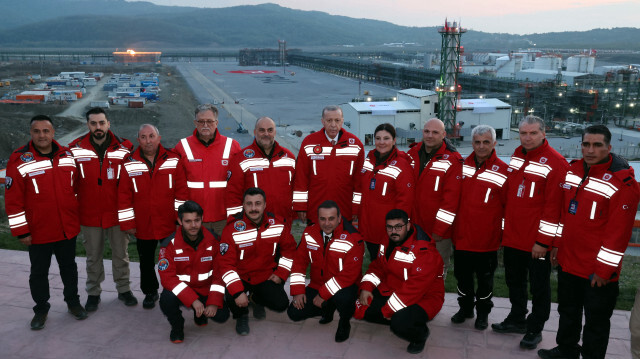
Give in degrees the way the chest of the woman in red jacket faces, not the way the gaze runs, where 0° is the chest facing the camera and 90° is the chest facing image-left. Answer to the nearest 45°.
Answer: approximately 45°

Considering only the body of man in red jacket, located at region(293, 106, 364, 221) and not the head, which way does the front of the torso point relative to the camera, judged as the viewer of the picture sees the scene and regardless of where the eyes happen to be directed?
toward the camera

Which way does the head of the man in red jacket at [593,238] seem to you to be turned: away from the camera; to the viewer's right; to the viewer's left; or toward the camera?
toward the camera

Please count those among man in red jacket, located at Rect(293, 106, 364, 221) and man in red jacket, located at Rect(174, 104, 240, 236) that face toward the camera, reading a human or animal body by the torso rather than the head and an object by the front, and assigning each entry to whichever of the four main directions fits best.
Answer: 2

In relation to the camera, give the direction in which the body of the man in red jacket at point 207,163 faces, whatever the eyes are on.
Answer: toward the camera

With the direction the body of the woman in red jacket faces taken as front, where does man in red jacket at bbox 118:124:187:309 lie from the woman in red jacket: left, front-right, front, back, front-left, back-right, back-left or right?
front-right

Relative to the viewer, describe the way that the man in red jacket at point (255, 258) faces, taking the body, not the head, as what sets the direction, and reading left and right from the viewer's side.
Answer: facing the viewer

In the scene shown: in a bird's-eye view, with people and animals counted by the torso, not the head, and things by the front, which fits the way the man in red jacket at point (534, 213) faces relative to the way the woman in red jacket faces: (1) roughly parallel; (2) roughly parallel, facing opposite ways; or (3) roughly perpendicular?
roughly parallel

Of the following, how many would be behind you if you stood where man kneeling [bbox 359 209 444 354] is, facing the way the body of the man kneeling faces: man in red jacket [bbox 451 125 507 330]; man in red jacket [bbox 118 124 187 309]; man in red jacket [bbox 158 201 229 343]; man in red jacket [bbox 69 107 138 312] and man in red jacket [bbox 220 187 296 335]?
1

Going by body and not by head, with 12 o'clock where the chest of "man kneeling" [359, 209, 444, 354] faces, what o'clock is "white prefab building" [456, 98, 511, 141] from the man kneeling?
The white prefab building is roughly at 5 o'clock from the man kneeling.

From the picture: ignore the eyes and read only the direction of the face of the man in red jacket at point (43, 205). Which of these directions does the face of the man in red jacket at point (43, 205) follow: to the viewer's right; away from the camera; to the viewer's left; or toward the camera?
toward the camera

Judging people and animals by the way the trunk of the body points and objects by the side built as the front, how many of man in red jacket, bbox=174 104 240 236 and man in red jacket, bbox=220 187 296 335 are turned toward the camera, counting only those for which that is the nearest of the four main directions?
2

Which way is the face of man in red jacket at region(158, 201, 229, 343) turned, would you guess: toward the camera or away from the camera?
toward the camera

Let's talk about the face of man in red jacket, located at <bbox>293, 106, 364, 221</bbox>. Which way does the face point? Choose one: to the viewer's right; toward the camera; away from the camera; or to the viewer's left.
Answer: toward the camera

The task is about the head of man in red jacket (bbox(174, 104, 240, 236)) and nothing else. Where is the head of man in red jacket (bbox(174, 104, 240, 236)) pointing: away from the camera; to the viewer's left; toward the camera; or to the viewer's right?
toward the camera

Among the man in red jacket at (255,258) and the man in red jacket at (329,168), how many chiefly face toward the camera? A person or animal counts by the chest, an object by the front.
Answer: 2

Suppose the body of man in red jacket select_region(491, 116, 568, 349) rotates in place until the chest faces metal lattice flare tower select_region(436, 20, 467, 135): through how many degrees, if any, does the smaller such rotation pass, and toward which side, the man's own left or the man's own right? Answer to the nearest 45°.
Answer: approximately 135° to the man's own right

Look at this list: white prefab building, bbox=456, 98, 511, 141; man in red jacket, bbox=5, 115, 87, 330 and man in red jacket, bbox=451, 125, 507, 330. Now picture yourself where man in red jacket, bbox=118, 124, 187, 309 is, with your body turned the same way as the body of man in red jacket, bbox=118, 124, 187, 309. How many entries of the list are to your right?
1

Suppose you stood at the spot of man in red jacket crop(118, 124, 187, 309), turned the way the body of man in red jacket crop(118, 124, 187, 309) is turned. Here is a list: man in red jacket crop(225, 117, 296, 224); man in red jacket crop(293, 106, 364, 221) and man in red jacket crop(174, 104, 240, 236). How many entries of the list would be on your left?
3

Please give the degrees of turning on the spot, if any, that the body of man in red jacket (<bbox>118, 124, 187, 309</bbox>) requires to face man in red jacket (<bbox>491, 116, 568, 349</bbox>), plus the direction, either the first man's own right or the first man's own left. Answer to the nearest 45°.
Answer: approximately 45° to the first man's own left
